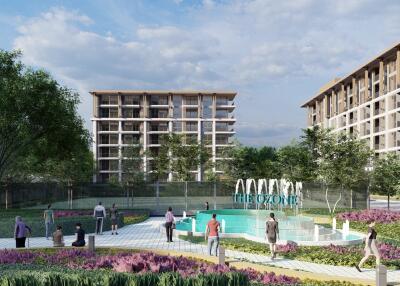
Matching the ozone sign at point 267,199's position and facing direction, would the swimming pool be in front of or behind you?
in front

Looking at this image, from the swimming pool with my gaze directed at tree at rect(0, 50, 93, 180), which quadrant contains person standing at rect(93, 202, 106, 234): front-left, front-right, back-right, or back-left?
front-left

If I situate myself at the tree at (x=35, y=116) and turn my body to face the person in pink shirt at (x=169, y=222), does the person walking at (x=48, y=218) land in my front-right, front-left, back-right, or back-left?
front-right

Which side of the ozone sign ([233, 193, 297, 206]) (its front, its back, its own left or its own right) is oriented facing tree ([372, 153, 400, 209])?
left

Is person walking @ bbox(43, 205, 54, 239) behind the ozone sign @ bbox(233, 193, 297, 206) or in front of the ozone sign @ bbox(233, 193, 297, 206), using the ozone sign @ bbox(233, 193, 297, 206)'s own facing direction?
in front

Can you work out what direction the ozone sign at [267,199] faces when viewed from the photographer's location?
facing the viewer
